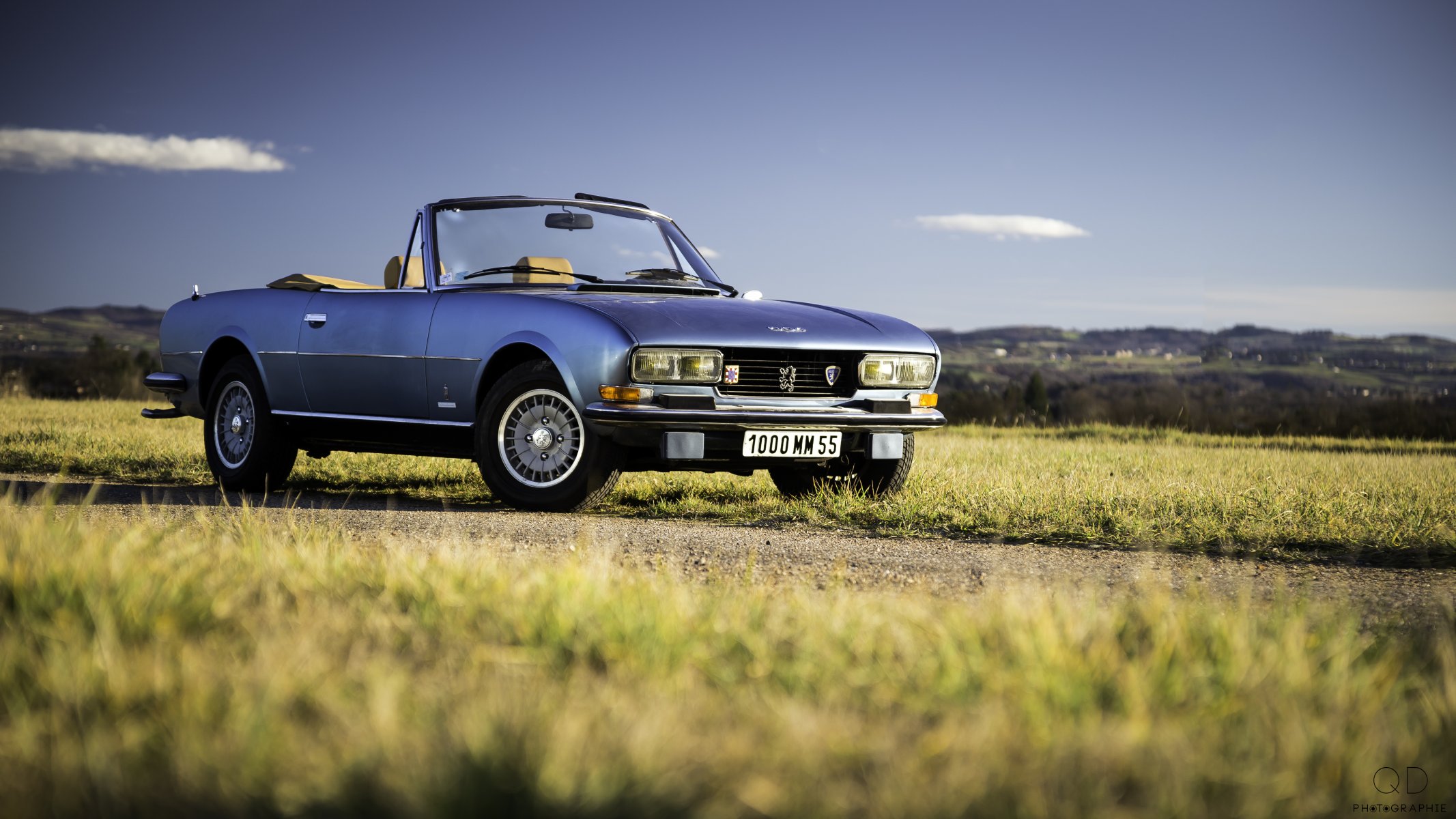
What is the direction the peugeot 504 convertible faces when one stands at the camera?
facing the viewer and to the right of the viewer
